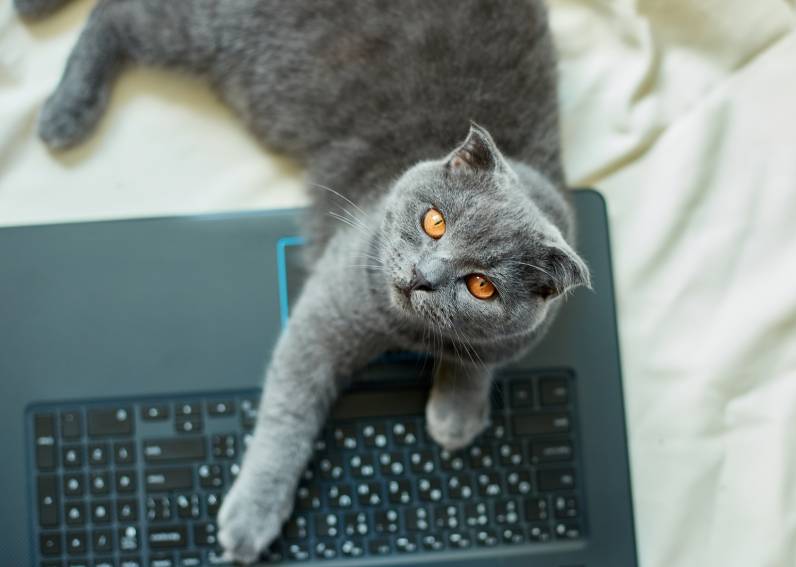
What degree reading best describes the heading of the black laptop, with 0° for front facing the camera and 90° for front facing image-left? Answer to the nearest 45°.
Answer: approximately 180°
